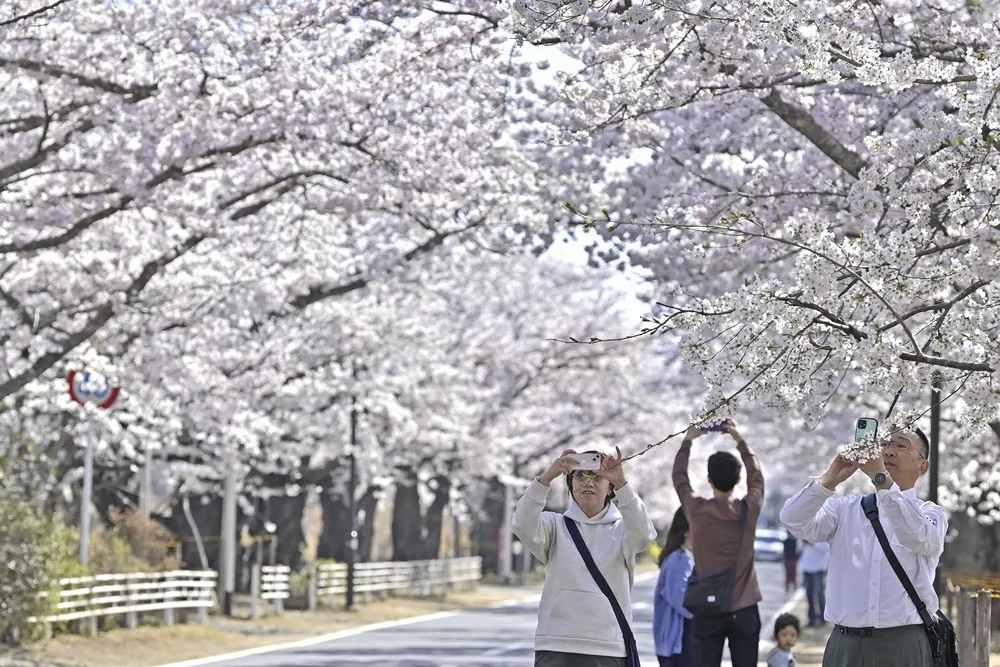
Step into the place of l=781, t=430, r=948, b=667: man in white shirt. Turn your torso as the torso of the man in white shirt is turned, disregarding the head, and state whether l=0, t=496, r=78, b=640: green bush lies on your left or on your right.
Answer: on your right

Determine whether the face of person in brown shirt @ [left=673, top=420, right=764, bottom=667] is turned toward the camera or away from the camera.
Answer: away from the camera

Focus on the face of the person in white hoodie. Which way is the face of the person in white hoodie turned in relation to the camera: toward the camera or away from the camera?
toward the camera

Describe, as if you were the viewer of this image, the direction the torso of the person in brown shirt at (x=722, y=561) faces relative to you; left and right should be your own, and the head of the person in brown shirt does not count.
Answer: facing away from the viewer

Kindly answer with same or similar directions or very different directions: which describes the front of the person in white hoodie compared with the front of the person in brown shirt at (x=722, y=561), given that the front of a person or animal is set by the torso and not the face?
very different directions

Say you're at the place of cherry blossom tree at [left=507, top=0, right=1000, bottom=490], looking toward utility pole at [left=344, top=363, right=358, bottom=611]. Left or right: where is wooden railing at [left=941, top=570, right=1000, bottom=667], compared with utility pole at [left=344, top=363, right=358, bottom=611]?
right

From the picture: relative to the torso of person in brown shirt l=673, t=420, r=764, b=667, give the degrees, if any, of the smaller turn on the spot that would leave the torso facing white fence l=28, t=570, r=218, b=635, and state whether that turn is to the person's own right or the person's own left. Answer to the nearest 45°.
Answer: approximately 45° to the person's own left

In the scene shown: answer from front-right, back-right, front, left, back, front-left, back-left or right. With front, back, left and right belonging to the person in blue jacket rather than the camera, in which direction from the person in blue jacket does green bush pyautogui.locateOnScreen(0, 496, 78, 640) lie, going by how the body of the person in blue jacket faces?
back-left

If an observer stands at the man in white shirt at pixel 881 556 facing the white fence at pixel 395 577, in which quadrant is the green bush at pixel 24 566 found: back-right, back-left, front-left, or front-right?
front-left

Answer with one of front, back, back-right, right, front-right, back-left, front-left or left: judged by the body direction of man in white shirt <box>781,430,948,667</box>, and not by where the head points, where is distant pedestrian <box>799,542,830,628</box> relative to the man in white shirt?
back-right

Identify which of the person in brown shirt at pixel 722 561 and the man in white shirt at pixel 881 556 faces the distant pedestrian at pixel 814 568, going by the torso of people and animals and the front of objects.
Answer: the person in brown shirt at pixel 722 561

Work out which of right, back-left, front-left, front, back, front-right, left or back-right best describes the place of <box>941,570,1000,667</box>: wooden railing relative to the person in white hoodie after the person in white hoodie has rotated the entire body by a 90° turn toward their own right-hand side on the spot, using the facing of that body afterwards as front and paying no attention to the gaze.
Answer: back-right

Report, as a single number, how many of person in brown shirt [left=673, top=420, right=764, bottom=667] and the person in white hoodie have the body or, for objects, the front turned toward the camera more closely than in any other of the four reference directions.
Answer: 1

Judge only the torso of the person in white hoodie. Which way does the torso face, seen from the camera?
toward the camera
